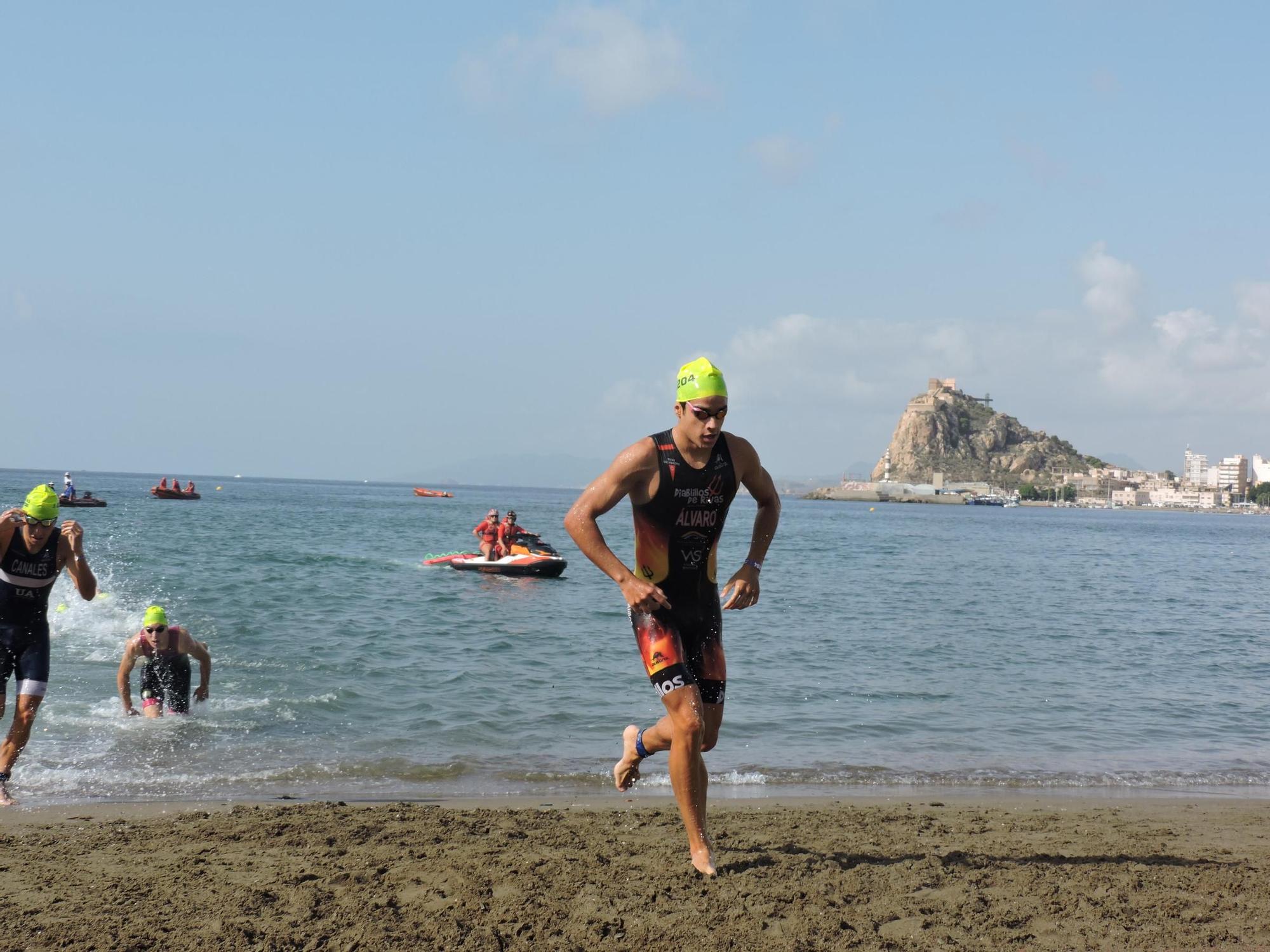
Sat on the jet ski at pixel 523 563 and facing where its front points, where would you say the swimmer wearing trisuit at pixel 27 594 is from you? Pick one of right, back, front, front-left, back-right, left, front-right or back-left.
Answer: right

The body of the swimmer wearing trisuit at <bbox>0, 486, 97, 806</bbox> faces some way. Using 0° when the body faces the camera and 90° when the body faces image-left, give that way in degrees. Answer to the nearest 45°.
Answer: approximately 0°

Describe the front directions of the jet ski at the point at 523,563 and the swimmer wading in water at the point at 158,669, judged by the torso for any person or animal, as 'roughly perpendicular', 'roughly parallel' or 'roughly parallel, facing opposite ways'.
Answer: roughly perpendicular

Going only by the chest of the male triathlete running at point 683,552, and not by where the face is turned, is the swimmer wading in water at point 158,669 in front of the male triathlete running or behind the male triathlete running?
behind

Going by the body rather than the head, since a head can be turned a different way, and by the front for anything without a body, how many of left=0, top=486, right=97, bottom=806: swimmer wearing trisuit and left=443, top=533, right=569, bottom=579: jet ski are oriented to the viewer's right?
1

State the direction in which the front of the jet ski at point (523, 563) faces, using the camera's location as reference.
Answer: facing to the right of the viewer

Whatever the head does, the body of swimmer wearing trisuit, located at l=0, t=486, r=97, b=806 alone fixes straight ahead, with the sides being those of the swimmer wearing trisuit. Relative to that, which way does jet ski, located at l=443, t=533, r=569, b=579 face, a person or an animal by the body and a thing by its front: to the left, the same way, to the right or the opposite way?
to the left

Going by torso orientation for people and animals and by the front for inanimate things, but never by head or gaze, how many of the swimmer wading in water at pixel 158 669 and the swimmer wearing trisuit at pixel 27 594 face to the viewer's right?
0

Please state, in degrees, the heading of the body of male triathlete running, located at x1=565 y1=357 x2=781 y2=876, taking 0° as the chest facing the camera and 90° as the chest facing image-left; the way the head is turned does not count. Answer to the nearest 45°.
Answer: approximately 315°

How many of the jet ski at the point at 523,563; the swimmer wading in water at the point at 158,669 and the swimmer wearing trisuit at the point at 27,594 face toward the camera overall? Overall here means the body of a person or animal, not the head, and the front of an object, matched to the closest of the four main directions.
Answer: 2

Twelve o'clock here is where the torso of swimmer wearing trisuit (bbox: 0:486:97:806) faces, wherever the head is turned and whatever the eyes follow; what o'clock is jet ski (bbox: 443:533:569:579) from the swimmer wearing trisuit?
The jet ski is roughly at 7 o'clock from the swimmer wearing trisuit.

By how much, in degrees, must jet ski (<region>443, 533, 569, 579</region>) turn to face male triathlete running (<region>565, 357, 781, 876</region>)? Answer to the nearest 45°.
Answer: approximately 90° to its right

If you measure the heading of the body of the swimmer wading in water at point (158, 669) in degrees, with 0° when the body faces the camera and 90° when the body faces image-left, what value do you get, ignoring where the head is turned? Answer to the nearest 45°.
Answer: approximately 0°
